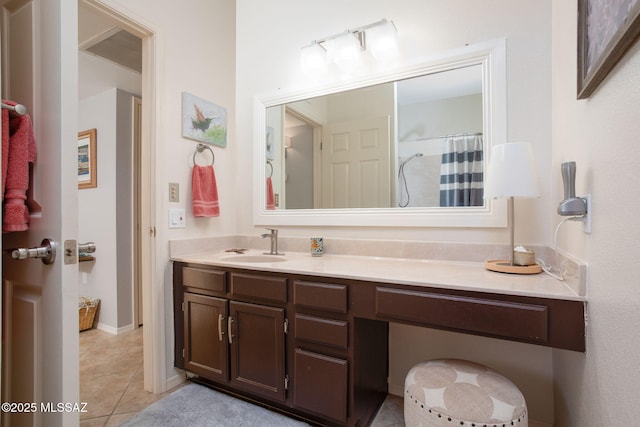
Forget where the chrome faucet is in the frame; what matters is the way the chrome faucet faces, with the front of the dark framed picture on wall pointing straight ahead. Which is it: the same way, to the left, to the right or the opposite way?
to the left

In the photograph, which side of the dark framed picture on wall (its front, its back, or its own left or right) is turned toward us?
left

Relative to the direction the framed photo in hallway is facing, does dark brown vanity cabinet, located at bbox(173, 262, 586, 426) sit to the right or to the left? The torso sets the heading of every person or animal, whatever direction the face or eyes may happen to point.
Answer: on its left

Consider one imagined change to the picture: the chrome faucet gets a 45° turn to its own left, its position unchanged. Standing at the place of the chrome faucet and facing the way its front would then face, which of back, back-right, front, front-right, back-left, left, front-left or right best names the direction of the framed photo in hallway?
back-right

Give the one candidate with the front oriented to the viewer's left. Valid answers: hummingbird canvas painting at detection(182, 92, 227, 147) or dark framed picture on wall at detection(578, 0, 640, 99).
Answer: the dark framed picture on wall

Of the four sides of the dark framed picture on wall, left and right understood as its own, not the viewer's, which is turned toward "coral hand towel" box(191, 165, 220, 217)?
front

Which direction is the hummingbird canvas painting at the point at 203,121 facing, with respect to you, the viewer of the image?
facing the viewer and to the right of the viewer

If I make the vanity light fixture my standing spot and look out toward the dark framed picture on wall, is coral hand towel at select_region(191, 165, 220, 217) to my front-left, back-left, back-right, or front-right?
back-right

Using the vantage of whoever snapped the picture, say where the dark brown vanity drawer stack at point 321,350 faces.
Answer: facing the viewer and to the left of the viewer

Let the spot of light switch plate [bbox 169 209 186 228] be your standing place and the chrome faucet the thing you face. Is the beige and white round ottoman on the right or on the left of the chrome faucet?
right

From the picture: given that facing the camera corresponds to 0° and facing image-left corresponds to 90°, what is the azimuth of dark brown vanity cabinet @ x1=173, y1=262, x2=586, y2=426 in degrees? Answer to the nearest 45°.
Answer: approximately 45°
